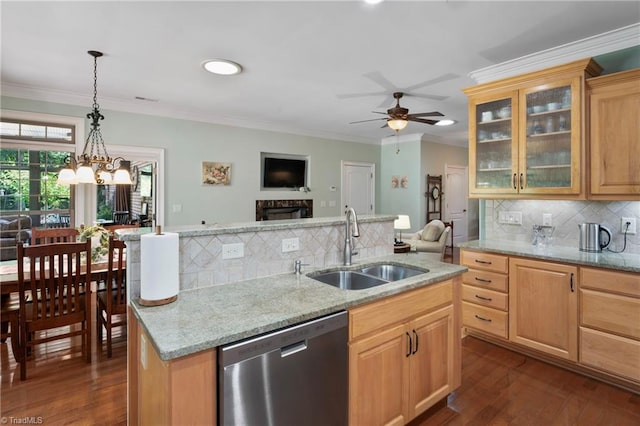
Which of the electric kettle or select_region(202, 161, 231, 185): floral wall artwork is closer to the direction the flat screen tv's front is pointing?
the electric kettle

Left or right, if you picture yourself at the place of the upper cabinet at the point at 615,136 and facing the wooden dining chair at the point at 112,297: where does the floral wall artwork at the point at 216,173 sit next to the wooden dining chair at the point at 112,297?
right

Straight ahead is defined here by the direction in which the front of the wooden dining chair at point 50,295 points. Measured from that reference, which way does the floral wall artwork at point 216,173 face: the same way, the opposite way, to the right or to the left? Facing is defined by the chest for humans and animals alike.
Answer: the opposite way

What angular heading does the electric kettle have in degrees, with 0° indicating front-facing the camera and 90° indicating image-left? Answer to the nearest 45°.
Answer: approximately 90°

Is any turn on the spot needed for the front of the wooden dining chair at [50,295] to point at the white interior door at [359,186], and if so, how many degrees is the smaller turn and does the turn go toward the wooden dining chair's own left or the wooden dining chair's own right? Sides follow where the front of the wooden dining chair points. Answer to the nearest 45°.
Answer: approximately 90° to the wooden dining chair's own right

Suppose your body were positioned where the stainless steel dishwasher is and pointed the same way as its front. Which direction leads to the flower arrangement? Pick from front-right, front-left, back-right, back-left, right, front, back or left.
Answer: back

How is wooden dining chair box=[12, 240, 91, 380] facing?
away from the camera

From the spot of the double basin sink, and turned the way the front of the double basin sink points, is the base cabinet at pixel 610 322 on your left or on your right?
on your left

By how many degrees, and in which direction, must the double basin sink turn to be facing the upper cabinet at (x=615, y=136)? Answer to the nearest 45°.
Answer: approximately 45° to its left

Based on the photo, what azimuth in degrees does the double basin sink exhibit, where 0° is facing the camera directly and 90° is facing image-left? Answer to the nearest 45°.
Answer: approximately 315°
